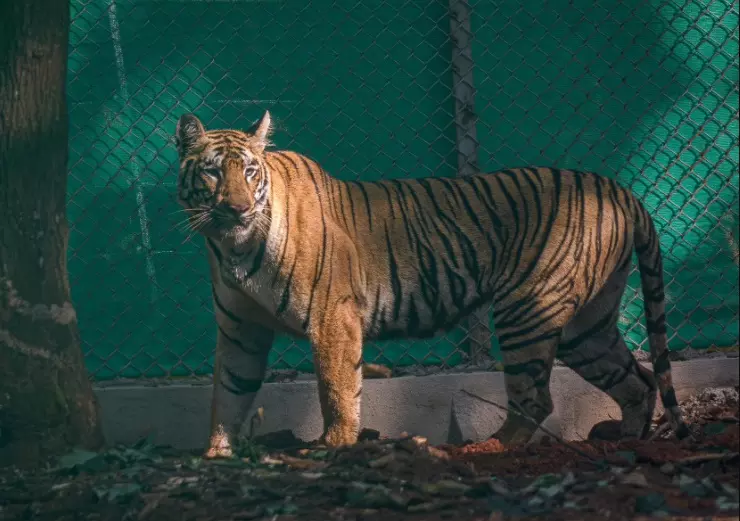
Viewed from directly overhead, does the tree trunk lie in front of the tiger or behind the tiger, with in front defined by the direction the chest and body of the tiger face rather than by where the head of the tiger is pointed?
in front

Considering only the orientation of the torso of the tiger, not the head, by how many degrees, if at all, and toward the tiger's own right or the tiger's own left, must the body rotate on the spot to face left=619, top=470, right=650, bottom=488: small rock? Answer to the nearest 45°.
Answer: approximately 135° to the tiger's own left

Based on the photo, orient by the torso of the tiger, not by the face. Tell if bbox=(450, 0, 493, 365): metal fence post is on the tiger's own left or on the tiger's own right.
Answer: on the tiger's own right

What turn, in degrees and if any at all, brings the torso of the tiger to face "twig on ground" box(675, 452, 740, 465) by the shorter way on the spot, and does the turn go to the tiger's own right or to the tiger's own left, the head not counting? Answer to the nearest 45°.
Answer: approximately 135° to the tiger's own left

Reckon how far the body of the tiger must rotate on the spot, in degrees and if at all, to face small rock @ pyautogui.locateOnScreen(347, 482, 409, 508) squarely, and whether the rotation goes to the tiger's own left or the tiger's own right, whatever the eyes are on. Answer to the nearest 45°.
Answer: approximately 90° to the tiger's own left

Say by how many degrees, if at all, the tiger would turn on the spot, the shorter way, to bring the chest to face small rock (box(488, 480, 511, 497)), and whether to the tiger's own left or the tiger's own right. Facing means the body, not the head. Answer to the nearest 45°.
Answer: approximately 90° to the tiger's own left

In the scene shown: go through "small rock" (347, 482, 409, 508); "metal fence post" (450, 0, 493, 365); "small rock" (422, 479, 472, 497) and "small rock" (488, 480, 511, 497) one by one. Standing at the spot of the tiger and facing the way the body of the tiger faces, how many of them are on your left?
3

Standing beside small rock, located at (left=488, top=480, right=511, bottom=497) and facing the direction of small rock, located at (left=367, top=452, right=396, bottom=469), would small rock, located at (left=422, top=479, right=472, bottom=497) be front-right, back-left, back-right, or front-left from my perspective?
front-left

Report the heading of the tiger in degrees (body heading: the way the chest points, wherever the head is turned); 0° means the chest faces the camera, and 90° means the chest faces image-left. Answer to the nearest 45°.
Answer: approximately 90°

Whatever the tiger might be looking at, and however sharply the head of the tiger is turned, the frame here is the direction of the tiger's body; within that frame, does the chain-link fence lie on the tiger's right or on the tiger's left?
on the tiger's right

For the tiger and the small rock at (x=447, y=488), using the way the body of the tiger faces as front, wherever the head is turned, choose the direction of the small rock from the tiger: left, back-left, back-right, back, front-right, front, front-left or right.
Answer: left
